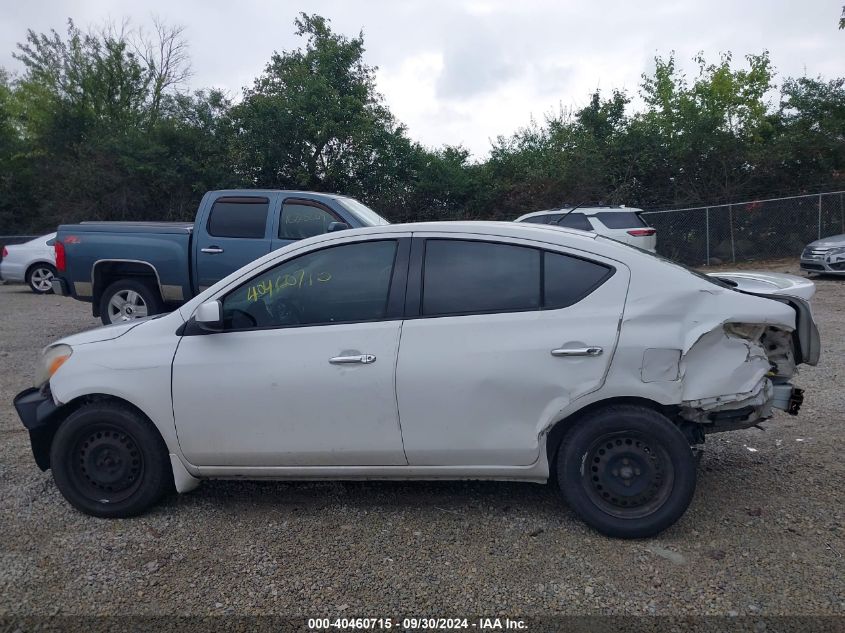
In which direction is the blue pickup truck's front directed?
to the viewer's right

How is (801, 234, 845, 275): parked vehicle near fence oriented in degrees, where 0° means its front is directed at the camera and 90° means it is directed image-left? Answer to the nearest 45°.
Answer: approximately 45°

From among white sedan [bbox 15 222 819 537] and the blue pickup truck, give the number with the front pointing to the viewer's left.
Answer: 1

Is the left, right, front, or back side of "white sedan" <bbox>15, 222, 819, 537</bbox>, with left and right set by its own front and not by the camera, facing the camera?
left

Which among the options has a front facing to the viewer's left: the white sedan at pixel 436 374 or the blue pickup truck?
the white sedan

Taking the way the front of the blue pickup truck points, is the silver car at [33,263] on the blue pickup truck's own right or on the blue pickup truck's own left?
on the blue pickup truck's own left

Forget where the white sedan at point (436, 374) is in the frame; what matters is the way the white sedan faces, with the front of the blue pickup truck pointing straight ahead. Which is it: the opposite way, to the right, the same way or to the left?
the opposite way

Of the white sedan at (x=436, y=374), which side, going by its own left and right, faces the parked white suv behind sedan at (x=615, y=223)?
right
